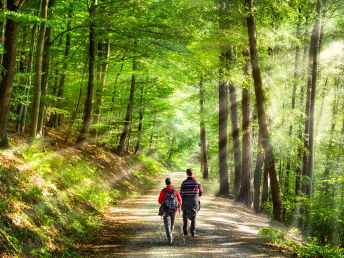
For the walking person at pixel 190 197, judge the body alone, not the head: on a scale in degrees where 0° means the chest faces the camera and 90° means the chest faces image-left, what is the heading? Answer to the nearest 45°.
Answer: approximately 180°
